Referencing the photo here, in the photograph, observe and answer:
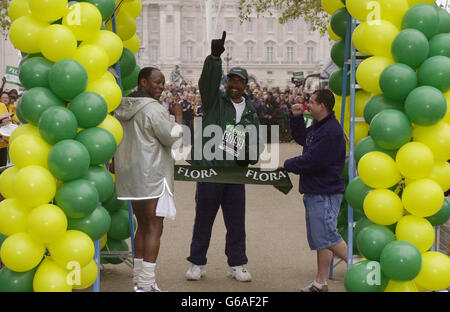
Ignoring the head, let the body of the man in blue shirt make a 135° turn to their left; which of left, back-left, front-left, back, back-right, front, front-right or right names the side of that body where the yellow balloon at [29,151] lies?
right

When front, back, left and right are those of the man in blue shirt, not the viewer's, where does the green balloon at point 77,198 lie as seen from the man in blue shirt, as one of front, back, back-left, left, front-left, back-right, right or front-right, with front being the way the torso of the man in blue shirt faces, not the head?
front-left

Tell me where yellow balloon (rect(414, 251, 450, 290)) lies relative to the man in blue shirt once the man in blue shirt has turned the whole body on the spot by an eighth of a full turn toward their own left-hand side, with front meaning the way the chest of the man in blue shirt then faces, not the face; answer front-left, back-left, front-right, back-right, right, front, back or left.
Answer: left

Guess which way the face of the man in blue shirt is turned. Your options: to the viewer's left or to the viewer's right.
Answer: to the viewer's left

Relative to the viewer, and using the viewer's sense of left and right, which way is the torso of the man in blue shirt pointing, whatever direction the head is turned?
facing to the left of the viewer

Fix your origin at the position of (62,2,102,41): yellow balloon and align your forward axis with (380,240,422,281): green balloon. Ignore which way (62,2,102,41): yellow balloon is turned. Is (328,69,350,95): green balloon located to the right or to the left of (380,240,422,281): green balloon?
left

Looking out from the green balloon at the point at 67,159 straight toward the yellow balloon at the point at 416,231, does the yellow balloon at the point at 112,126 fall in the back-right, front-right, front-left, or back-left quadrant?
front-left

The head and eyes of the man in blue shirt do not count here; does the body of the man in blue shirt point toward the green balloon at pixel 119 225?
yes

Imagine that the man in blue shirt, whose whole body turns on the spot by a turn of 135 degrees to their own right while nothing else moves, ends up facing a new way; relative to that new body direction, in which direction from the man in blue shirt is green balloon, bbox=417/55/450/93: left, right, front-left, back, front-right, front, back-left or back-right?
right

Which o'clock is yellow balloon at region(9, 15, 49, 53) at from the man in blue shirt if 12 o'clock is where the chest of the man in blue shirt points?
The yellow balloon is roughly at 11 o'clock from the man in blue shirt.

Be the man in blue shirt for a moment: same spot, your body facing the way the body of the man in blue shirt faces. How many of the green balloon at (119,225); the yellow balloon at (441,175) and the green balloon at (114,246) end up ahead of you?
2

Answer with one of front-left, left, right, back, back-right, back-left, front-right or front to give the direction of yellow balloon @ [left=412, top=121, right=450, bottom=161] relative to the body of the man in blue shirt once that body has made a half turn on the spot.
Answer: front-right

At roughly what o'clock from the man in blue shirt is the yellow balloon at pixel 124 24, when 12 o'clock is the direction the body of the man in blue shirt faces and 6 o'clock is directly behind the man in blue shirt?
The yellow balloon is roughly at 12 o'clock from the man in blue shirt.

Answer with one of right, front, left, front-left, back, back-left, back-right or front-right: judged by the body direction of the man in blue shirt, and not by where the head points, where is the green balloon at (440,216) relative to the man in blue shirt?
back-left
